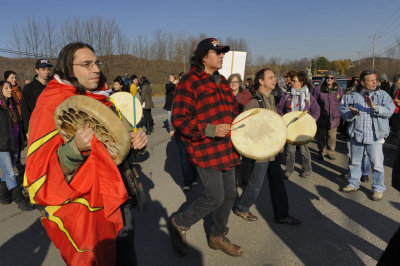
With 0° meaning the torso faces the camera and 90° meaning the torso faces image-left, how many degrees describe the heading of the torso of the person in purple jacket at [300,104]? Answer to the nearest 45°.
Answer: approximately 0°

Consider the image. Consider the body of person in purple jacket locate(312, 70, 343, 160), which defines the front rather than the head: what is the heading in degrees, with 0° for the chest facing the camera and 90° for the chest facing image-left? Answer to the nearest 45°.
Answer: approximately 0°

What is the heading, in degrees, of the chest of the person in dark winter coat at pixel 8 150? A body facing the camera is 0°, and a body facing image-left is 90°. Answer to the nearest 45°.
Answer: approximately 315°

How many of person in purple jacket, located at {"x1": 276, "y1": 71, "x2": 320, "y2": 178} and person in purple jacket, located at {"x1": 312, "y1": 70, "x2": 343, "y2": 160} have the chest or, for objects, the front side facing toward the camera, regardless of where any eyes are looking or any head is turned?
2

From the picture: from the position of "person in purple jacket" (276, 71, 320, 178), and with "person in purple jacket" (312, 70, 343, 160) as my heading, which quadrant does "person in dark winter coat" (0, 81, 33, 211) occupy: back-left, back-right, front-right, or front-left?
back-left

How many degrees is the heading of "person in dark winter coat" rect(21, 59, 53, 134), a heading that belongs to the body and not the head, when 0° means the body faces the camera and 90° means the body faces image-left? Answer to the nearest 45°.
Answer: approximately 315°
